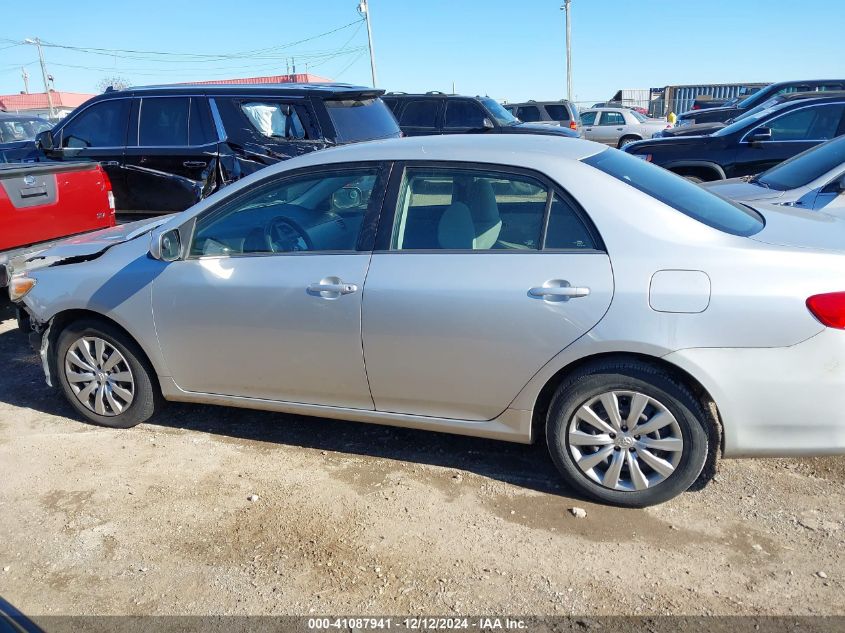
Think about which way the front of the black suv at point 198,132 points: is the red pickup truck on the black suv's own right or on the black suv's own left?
on the black suv's own left

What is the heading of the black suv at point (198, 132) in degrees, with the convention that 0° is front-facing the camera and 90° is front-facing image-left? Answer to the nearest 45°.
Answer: approximately 135°

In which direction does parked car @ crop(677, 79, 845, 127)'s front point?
to the viewer's left

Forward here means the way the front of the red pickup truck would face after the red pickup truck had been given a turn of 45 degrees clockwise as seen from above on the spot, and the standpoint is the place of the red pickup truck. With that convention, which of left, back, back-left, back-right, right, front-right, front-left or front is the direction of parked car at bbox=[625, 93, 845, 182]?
right

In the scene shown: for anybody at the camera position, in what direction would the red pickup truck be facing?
facing away from the viewer and to the left of the viewer

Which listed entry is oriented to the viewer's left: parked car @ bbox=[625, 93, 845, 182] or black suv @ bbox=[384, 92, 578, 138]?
the parked car

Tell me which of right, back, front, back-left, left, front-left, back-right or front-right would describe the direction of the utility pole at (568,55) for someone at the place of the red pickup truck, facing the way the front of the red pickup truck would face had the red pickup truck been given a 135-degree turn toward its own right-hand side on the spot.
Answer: front-left

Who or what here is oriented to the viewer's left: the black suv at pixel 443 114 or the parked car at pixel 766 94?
the parked car

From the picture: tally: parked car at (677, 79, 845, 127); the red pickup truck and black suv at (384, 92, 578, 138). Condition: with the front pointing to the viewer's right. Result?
1

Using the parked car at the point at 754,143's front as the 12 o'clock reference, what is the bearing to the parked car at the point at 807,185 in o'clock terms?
the parked car at the point at 807,185 is roughly at 9 o'clock from the parked car at the point at 754,143.

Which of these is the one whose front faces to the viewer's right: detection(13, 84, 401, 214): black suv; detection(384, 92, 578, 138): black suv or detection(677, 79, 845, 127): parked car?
detection(384, 92, 578, 138): black suv

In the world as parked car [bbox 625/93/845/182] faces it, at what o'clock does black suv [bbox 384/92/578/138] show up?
The black suv is roughly at 1 o'clock from the parked car.

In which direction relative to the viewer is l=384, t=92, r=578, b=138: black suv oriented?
to the viewer's right

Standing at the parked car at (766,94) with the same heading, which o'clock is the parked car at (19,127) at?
the parked car at (19,127) is roughly at 11 o'clock from the parked car at (766,94).

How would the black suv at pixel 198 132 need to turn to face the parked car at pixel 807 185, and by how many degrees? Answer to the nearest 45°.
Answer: approximately 180°

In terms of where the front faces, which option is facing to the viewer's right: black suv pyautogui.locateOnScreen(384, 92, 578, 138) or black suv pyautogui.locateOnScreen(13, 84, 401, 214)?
black suv pyautogui.locateOnScreen(384, 92, 578, 138)

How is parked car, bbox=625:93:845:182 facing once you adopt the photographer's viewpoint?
facing to the left of the viewer
